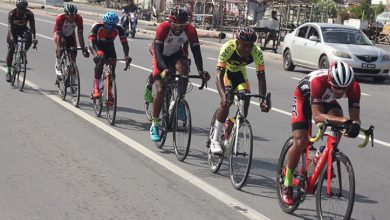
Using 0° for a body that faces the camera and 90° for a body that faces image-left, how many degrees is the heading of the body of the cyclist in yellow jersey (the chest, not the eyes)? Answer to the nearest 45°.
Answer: approximately 315°

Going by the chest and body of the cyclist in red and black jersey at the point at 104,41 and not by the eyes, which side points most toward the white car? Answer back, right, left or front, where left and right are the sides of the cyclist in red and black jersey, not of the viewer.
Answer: left

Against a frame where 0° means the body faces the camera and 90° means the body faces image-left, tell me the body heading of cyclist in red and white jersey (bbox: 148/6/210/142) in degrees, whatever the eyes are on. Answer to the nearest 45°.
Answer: approximately 315°

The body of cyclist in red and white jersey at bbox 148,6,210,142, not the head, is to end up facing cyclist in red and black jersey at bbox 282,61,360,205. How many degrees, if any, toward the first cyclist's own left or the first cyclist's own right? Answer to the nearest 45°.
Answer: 0° — they already face them

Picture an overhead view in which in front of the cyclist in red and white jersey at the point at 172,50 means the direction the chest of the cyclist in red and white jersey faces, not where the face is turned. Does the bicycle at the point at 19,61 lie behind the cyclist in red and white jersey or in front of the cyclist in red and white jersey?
behind

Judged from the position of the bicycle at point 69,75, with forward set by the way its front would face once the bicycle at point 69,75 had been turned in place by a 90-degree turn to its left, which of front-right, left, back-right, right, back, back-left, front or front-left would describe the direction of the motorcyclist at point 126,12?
front-left

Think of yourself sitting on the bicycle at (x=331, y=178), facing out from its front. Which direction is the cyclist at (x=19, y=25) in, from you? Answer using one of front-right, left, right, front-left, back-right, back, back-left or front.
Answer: back

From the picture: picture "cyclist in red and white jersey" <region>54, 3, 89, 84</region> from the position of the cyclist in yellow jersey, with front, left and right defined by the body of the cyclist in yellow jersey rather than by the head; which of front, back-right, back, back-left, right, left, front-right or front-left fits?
back

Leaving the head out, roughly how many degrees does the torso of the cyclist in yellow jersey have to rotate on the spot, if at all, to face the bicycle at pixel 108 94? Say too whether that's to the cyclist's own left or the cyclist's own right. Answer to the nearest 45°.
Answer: approximately 180°

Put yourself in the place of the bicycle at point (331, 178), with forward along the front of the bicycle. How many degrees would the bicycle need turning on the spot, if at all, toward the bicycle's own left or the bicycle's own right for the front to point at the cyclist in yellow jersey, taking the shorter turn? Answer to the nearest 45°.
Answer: approximately 180°
